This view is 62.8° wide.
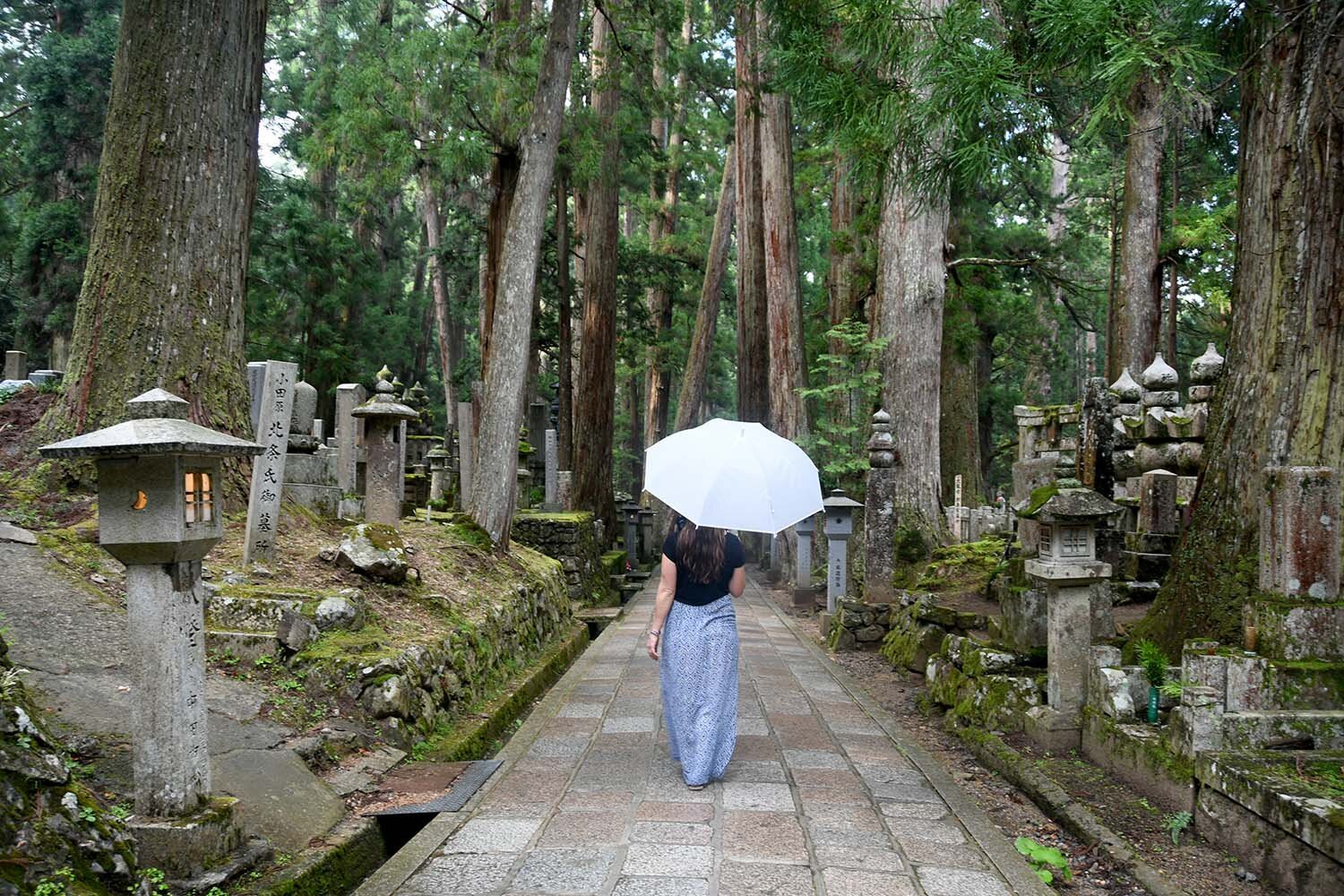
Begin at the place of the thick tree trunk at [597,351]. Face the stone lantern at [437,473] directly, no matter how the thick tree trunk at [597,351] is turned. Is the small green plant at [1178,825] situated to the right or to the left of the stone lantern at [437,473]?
left

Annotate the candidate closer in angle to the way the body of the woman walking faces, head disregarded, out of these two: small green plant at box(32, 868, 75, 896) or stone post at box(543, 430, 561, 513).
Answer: the stone post

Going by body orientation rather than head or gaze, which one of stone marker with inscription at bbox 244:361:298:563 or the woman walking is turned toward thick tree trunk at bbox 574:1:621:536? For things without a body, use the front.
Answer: the woman walking

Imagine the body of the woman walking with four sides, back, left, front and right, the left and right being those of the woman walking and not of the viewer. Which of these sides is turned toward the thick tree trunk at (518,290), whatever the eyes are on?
front

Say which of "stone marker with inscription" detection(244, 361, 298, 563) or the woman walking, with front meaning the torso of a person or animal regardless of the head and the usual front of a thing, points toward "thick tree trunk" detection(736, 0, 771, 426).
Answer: the woman walking

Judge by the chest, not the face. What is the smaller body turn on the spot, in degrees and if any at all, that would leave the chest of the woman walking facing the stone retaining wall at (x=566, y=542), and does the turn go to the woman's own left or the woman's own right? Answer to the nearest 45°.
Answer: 0° — they already face it

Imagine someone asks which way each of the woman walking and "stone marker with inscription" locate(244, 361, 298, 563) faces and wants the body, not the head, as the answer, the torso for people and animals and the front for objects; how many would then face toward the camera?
1

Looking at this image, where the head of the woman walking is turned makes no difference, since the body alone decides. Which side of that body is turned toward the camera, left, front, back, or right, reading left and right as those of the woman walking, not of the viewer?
back

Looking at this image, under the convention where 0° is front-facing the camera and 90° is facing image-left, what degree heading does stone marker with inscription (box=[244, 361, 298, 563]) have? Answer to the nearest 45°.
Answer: approximately 0°

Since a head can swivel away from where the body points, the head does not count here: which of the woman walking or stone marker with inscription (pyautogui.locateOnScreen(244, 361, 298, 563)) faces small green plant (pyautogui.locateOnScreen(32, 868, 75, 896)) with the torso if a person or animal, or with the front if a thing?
the stone marker with inscription

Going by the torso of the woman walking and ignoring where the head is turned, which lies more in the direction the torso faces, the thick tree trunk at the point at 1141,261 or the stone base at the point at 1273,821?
the thick tree trunk

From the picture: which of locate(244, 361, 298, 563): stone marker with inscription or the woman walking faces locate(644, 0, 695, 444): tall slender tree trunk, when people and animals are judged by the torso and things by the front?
the woman walking

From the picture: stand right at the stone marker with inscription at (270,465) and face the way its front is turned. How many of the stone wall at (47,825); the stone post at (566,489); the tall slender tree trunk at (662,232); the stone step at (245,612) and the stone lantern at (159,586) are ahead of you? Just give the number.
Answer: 3
